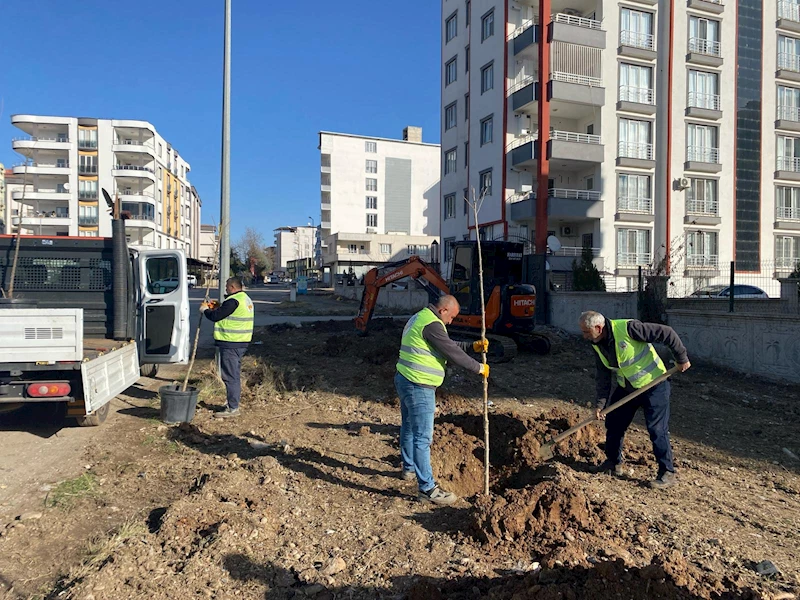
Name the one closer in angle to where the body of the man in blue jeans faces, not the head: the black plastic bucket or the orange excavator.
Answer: the orange excavator

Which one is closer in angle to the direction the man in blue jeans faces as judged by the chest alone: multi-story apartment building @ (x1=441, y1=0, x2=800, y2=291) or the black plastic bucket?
the multi-story apartment building

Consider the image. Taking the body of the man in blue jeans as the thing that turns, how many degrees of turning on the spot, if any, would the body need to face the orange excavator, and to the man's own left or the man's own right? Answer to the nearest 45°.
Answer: approximately 90° to the man's own left

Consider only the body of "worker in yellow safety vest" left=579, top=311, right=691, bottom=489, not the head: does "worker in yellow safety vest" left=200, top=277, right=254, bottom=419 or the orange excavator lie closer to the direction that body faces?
the worker in yellow safety vest

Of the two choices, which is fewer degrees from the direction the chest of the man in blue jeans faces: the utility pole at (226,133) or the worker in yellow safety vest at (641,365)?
the worker in yellow safety vest

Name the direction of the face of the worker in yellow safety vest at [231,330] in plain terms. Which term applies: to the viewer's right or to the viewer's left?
to the viewer's left

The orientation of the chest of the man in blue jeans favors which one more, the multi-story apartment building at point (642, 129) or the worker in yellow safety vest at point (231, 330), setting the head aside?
the multi-story apartment building

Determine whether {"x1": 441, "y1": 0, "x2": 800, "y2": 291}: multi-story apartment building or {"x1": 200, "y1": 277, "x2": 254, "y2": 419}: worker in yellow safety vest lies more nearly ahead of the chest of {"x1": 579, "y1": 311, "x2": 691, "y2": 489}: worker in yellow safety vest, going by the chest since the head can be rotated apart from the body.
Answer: the worker in yellow safety vest

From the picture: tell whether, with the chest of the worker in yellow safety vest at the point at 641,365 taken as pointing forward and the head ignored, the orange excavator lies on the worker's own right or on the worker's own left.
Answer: on the worker's own right

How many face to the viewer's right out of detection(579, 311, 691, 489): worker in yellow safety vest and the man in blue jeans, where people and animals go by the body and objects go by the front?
1

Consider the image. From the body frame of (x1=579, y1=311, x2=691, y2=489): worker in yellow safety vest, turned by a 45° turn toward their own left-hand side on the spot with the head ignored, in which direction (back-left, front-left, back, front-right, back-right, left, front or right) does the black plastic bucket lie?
right

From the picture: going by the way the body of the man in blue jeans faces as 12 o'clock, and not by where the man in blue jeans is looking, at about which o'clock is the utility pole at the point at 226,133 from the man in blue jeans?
The utility pole is roughly at 8 o'clock from the man in blue jeans.

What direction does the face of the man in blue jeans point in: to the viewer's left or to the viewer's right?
to the viewer's right

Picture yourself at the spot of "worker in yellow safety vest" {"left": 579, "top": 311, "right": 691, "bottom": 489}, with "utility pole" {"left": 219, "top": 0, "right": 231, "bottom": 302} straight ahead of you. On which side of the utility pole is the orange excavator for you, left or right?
right

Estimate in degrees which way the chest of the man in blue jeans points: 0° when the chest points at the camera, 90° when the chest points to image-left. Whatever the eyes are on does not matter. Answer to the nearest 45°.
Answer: approximately 270°

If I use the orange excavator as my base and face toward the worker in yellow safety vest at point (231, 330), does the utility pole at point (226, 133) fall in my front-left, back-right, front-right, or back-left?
front-right

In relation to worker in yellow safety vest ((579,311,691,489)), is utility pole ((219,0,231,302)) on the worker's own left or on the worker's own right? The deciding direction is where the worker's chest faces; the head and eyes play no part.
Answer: on the worker's own right

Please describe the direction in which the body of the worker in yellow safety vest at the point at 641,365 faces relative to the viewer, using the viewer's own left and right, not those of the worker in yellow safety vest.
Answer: facing the viewer and to the left of the viewer

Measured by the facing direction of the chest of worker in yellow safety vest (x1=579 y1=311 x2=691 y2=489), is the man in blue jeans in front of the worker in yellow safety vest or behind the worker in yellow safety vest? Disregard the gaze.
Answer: in front

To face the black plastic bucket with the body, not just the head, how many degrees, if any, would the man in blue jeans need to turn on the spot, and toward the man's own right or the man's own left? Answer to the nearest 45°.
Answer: approximately 135° to the man's own left
